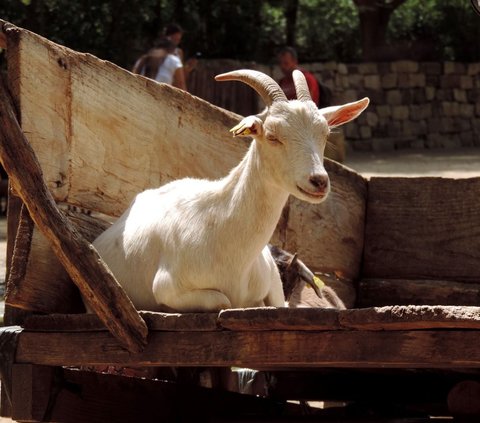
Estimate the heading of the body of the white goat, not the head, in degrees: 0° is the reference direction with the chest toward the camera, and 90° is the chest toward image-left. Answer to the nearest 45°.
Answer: approximately 315°

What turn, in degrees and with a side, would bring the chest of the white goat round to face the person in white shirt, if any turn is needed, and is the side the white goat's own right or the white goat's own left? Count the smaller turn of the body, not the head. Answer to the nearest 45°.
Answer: approximately 135° to the white goat's own left
